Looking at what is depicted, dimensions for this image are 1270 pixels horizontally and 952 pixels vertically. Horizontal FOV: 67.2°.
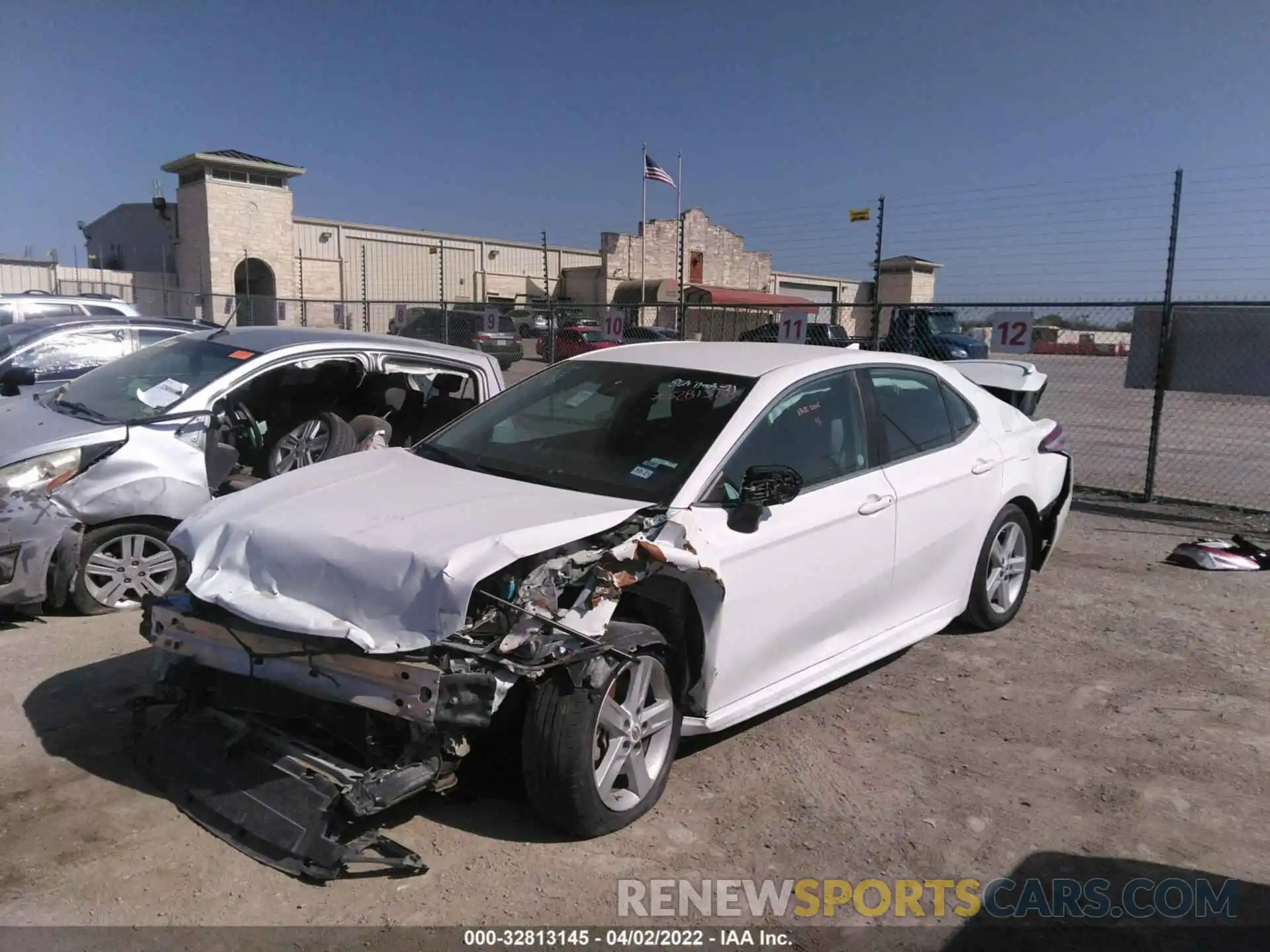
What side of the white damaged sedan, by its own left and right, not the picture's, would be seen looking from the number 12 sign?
back

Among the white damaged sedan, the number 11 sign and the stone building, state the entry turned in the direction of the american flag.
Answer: the stone building

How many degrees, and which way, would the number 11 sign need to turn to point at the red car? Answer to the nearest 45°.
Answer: approximately 135° to its right

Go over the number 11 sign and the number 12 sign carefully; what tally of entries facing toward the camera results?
2

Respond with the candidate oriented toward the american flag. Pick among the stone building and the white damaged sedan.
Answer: the stone building

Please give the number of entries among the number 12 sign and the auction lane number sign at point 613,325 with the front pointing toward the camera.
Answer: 2

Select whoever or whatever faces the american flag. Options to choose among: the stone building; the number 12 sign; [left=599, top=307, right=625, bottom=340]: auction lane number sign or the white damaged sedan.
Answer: the stone building

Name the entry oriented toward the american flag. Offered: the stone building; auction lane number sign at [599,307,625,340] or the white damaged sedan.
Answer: the stone building

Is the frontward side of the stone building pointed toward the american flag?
yes

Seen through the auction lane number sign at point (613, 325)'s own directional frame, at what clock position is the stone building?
The stone building is roughly at 5 o'clock from the auction lane number sign.
